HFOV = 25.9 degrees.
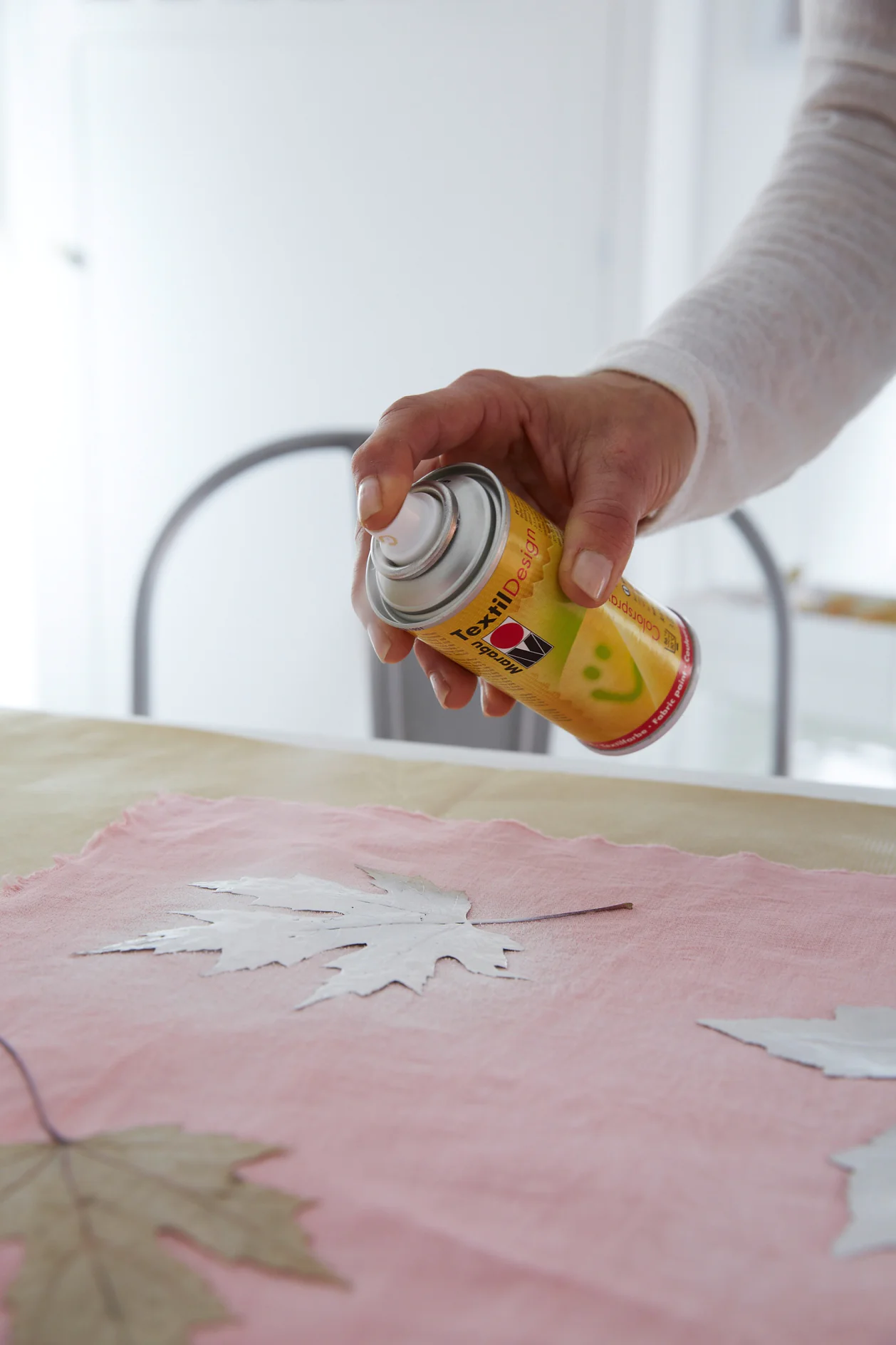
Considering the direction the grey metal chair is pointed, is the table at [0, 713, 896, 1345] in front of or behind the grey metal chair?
in front

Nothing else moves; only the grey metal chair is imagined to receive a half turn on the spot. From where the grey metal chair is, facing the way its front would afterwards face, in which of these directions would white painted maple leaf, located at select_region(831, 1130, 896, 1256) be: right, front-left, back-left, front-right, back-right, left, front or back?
back

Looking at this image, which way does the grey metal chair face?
toward the camera
